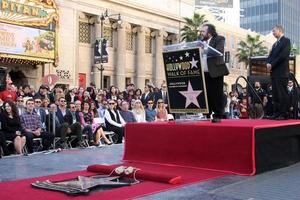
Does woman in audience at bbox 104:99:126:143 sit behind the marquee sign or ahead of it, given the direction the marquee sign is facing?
ahead

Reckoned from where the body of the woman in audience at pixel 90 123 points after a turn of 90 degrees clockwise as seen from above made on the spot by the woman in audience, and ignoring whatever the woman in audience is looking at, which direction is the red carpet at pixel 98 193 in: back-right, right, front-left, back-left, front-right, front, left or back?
front-left

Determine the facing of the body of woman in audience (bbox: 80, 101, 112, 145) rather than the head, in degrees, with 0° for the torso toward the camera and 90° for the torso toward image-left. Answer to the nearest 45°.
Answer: approximately 315°

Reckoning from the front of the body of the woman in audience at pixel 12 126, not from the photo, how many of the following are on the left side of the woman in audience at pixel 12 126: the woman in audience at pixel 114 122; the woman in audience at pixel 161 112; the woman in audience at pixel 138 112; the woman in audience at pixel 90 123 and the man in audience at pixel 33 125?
5

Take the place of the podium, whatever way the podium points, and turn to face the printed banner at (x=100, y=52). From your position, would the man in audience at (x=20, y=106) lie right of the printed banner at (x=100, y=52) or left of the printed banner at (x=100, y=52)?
left

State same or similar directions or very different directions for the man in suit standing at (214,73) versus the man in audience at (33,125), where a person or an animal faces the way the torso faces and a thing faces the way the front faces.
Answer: very different directions

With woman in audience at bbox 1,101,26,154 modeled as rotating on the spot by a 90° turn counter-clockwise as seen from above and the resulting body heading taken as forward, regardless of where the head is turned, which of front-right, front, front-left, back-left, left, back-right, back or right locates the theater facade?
front-left

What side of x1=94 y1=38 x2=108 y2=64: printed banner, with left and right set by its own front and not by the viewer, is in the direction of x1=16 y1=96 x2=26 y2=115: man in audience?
front

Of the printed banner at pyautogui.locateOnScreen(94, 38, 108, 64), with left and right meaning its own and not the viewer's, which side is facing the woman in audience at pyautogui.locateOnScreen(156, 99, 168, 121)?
front

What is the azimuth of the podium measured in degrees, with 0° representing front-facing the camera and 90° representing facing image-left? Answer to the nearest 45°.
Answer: approximately 45°

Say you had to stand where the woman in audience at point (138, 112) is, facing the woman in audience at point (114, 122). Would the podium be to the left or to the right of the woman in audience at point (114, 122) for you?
left

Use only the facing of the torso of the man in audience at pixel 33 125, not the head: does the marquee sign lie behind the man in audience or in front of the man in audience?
behind

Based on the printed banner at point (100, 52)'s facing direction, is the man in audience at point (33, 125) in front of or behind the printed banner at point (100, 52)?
in front

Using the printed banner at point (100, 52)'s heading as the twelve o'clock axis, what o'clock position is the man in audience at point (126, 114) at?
The man in audience is roughly at 12 o'clock from the printed banner.
